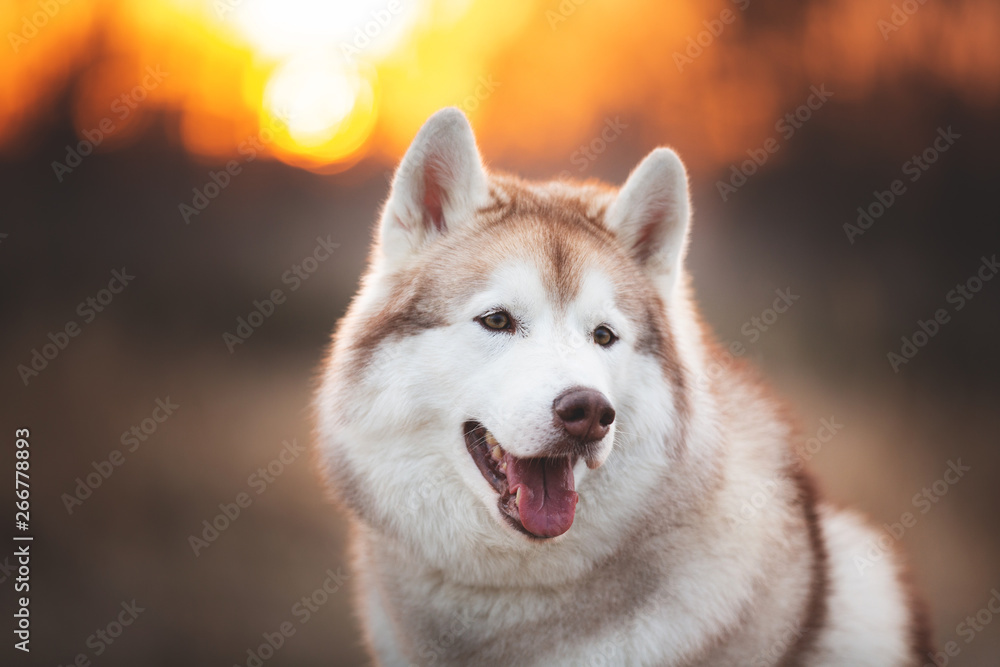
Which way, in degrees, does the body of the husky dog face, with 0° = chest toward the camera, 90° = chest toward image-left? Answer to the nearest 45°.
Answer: approximately 45°
